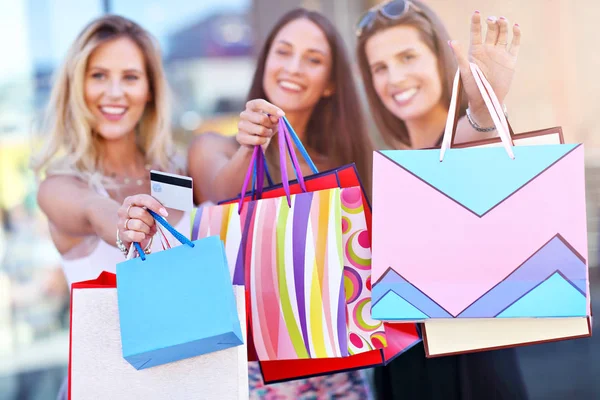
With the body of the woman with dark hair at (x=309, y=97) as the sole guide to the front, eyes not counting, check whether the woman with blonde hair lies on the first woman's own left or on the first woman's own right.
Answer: on the first woman's own right

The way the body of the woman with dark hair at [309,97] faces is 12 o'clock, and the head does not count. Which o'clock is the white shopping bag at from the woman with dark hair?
The white shopping bag is roughly at 1 o'clock from the woman with dark hair.

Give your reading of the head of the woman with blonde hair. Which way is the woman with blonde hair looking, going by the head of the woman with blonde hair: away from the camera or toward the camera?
toward the camera

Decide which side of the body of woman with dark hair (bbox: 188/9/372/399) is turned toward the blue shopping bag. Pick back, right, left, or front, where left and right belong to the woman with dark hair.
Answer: front

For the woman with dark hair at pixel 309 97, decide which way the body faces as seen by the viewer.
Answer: toward the camera

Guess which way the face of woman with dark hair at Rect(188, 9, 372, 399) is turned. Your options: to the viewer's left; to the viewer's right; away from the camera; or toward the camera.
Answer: toward the camera

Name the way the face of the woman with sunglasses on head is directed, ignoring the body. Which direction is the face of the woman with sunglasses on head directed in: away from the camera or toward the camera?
toward the camera
